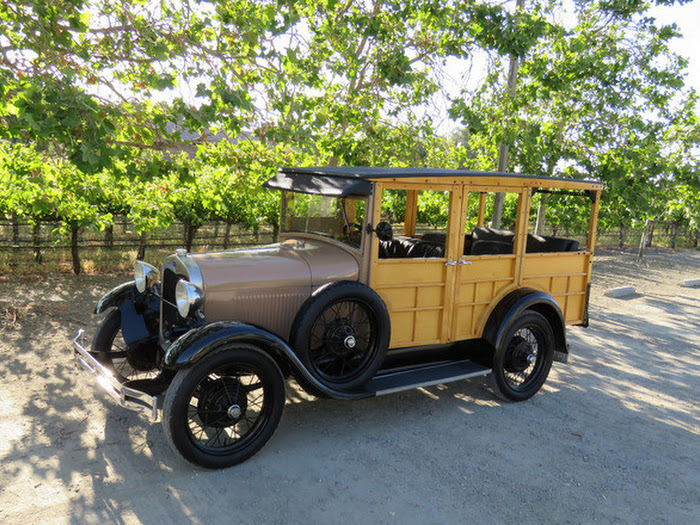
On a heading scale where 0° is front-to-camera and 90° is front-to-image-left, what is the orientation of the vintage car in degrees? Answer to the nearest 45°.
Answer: approximately 45°
